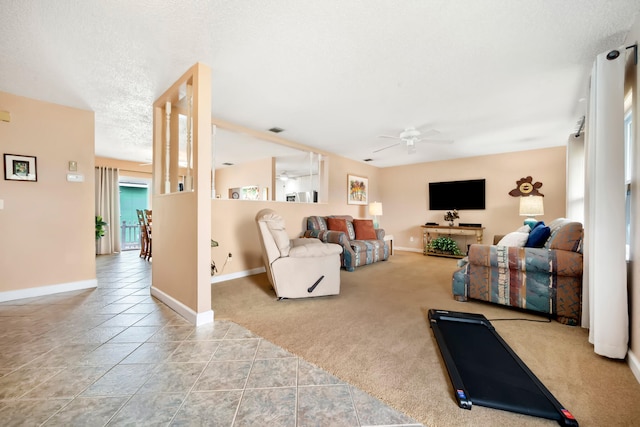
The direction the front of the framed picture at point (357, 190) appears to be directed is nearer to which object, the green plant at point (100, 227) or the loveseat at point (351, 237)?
the loveseat

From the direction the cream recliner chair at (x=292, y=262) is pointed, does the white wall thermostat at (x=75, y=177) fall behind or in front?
behind

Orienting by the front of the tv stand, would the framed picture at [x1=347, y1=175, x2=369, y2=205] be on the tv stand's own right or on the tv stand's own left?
on the tv stand's own right

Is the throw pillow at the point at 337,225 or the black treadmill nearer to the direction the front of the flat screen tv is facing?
the black treadmill

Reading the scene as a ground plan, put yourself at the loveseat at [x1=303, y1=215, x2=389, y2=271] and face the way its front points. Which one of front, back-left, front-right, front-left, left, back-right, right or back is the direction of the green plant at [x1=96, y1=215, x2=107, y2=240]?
back-right

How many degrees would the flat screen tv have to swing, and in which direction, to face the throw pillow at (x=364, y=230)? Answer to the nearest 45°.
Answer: approximately 45° to its right

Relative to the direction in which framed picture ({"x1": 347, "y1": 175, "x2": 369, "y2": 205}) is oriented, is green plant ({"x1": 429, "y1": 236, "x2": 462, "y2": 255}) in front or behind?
in front

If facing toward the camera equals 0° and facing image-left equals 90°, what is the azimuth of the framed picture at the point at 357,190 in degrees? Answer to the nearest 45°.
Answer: approximately 315°
